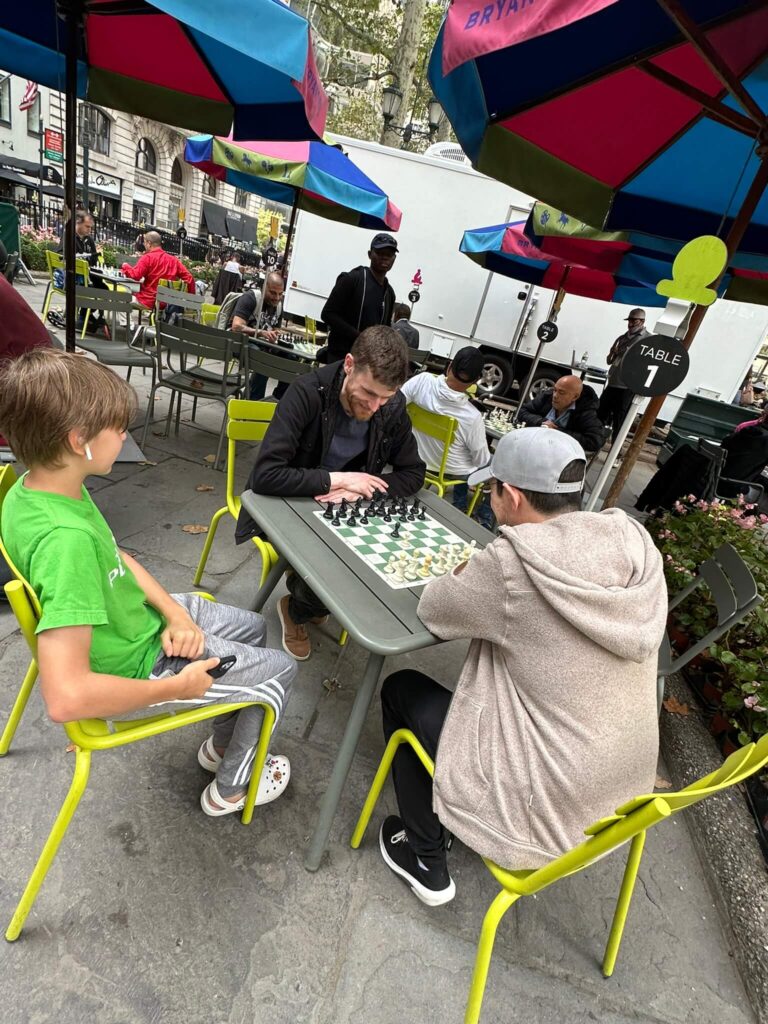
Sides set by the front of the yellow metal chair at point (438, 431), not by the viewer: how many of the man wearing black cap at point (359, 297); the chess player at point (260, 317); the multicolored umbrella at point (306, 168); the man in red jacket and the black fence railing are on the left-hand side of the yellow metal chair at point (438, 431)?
5

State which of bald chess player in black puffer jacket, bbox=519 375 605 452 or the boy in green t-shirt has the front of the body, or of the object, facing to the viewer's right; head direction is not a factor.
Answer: the boy in green t-shirt

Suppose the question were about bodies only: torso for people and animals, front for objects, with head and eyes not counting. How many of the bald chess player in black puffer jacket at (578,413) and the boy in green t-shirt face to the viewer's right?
1

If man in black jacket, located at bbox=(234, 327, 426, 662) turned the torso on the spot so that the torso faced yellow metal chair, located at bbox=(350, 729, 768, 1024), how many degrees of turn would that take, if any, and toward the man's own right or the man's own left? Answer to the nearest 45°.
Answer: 0° — they already face it

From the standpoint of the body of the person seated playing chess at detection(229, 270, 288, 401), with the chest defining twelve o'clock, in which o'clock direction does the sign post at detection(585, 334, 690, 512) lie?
The sign post is roughly at 1 o'clock from the person seated playing chess.

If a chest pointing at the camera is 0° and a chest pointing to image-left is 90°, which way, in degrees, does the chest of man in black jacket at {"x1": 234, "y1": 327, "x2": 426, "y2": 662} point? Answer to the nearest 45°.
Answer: approximately 315°

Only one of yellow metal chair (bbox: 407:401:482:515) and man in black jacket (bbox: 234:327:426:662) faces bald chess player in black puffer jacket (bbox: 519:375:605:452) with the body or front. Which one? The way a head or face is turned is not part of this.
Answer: the yellow metal chair

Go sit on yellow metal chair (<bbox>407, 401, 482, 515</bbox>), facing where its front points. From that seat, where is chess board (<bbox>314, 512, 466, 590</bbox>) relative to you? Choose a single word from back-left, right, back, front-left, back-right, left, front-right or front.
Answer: back-right

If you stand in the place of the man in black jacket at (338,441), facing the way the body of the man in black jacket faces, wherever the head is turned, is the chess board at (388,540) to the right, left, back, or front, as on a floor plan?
front

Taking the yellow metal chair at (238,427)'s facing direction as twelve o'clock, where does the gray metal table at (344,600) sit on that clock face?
The gray metal table is roughly at 1 o'clock from the yellow metal chair.

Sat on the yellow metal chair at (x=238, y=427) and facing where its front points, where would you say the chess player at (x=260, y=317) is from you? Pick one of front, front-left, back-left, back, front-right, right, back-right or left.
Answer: back-left

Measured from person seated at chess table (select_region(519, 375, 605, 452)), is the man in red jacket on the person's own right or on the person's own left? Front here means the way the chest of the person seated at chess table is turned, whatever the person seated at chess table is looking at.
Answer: on the person's own right

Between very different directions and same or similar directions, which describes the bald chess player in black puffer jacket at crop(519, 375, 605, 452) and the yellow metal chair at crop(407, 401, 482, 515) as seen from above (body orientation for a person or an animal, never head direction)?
very different directions

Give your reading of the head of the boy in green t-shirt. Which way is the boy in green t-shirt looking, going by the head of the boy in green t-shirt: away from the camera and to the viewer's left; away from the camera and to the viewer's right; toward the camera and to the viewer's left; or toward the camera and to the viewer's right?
away from the camera and to the viewer's right

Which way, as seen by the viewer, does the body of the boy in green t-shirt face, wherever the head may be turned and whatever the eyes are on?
to the viewer's right

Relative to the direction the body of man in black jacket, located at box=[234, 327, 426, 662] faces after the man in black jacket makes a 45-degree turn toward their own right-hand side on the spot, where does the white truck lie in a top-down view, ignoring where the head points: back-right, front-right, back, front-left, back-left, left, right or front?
back
